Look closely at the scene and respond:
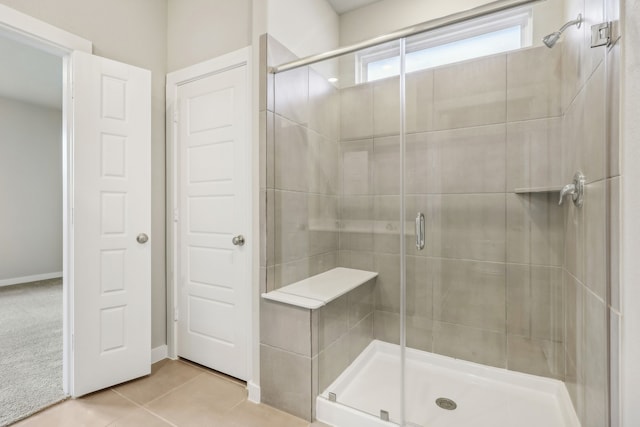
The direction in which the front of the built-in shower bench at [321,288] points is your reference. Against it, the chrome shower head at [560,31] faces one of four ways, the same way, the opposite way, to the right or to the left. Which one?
the opposite way

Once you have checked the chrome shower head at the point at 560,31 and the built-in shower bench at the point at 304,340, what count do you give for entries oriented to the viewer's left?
1

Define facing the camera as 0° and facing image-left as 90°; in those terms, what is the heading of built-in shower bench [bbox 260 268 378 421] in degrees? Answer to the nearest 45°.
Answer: approximately 315°

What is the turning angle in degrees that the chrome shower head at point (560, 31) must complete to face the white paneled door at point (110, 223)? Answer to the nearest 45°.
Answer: approximately 45° to its left

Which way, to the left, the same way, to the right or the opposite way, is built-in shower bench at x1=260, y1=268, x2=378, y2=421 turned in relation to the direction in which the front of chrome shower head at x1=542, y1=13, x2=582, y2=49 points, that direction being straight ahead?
the opposite way

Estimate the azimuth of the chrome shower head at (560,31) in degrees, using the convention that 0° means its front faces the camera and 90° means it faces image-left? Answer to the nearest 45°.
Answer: approximately 90°
